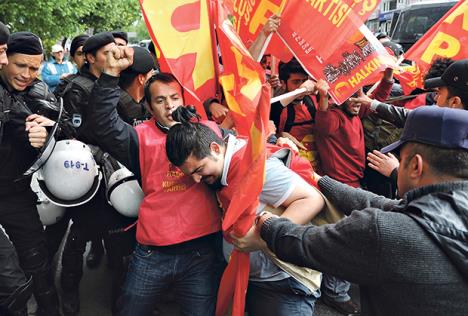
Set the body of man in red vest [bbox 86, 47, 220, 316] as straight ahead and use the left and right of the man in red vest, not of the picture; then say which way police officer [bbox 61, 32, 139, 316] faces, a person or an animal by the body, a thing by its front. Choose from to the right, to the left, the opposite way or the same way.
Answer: to the left

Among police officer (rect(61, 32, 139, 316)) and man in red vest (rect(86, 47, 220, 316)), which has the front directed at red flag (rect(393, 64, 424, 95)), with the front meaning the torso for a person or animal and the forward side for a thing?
the police officer

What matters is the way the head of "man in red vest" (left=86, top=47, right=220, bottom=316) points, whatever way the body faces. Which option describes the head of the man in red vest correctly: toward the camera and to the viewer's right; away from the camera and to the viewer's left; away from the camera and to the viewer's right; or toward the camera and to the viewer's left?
toward the camera and to the viewer's right

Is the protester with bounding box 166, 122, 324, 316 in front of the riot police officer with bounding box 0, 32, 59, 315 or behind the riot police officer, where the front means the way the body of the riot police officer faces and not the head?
in front

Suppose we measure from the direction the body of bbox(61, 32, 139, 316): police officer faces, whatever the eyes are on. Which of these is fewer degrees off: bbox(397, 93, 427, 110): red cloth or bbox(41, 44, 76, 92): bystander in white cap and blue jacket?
the red cloth

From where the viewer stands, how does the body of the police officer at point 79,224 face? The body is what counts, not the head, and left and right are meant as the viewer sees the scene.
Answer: facing to the right of the viewer

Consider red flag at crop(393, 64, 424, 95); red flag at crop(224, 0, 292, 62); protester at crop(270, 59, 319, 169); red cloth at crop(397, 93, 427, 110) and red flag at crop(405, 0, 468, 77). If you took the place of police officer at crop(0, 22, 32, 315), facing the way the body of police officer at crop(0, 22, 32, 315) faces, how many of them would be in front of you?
5

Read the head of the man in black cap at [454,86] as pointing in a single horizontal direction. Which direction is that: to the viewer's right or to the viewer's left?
to the viewer's left

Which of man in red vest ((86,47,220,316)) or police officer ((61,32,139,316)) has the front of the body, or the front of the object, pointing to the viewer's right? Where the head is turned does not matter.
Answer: the police officer

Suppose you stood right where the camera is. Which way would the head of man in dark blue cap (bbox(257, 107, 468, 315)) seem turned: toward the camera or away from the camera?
away from the camera

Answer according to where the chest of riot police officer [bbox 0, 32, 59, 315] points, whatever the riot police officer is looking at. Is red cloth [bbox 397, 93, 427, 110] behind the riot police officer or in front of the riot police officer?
in front

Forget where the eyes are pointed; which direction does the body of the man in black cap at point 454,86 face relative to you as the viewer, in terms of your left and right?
facing to the left of the viewer

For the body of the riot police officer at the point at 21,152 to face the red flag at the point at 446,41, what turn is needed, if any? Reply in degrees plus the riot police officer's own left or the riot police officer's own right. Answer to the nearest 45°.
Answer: approximately 45° to the riot police officer's own left

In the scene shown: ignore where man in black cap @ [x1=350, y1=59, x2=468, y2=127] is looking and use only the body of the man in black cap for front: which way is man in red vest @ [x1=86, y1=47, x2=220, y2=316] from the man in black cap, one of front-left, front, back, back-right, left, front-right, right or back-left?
front-left

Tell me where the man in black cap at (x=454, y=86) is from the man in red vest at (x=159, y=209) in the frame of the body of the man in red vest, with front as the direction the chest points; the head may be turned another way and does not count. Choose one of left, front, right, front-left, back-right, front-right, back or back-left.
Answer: left
